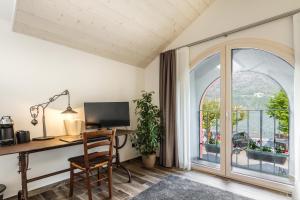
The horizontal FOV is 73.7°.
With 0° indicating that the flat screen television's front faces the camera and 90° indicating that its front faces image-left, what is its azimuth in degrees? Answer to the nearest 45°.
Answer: approximately 0°

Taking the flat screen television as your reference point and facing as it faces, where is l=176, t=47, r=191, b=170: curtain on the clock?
The curtain is roughly at 9 o'clock from the flat screen television.

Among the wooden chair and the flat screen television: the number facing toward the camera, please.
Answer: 1

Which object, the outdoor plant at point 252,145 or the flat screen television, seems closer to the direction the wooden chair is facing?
the flat screen television

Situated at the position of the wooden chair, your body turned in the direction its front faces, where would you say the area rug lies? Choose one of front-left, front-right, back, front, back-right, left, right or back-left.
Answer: back-right

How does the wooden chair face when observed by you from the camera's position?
facing away from the viewer and to the left of the viewer
